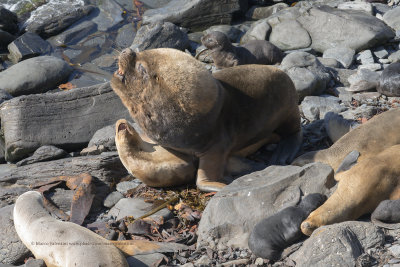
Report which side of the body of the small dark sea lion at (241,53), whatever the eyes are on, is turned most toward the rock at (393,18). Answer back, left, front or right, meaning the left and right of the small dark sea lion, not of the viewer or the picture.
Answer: back

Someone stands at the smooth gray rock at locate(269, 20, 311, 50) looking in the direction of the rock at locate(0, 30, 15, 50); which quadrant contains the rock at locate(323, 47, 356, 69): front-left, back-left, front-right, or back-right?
back-left

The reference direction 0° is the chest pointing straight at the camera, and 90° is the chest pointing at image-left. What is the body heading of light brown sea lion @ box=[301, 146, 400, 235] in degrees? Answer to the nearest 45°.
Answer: approximately 45°

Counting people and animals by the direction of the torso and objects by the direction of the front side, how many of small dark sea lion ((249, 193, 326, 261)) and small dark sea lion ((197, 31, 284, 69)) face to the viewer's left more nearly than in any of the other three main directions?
1

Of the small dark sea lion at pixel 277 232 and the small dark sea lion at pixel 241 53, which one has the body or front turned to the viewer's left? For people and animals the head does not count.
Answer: the small dark sea lion at pixel 241 53

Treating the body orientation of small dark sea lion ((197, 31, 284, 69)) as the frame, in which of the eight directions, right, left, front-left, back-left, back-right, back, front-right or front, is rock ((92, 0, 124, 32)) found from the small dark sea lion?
front-right

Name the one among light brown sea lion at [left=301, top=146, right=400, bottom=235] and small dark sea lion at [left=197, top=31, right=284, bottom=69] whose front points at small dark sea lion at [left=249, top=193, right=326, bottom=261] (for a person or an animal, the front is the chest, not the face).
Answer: the light brown sea lion

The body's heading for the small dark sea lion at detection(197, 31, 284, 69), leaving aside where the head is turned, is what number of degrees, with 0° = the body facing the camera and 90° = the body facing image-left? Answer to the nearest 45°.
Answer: approximately 90°

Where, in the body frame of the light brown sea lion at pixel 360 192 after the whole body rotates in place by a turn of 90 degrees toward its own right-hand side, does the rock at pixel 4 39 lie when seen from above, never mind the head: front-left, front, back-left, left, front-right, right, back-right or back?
front

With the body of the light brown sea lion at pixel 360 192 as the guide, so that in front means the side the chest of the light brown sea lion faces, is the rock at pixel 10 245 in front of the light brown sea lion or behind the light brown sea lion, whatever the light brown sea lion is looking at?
in front
